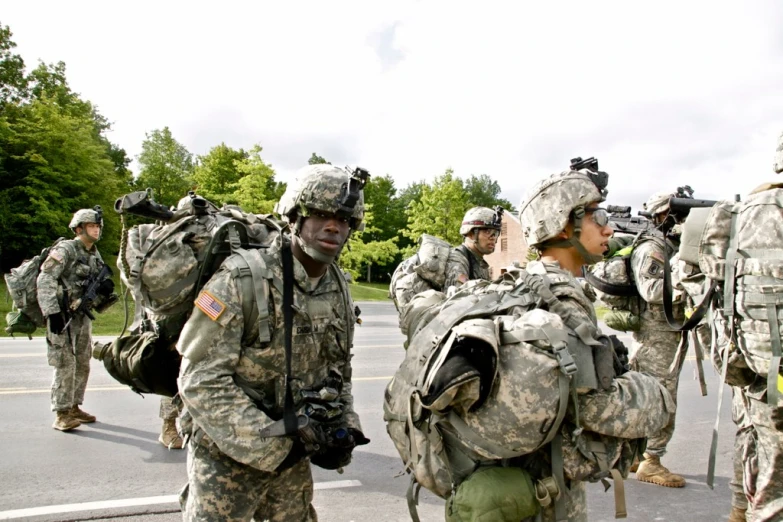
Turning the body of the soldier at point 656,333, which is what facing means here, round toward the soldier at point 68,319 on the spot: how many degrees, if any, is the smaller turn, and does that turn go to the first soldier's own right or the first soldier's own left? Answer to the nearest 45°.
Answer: approximately 180°

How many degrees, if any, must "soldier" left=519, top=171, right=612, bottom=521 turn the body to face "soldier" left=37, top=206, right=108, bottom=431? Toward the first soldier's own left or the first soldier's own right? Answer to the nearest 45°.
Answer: approximately 135° to the first soldier's own left

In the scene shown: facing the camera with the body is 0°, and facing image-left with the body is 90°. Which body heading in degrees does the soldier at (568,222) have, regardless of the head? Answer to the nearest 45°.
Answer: approximately 270°

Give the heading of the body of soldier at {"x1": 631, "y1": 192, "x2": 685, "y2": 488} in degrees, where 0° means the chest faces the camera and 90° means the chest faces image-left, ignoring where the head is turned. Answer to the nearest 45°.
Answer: approximately 270°

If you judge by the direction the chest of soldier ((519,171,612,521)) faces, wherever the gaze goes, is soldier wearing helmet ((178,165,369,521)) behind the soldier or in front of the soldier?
behind

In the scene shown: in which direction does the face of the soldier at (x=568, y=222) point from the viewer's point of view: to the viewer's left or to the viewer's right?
to the viewer's right

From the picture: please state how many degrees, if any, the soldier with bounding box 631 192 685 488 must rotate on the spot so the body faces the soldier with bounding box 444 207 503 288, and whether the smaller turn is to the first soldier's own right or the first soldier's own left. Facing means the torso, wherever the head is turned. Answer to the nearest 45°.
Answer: approximately 180°

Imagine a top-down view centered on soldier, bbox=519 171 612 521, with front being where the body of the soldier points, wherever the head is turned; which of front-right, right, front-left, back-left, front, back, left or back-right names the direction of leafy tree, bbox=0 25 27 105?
back-left
